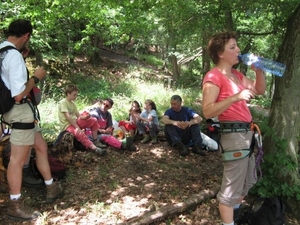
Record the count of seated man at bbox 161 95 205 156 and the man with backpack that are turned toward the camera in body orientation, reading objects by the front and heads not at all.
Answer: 1

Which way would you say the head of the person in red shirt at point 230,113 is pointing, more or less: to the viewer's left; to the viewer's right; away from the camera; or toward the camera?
to the viewer's right

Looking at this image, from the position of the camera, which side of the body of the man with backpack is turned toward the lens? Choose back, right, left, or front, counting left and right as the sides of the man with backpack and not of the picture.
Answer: right

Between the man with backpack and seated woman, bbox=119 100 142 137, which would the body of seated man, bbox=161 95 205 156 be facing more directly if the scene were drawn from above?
the man with backpack
